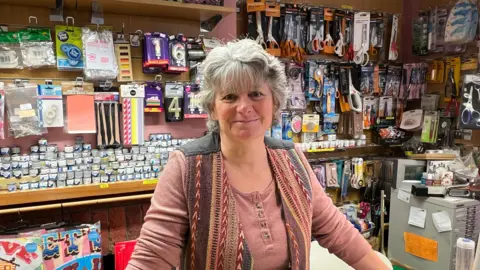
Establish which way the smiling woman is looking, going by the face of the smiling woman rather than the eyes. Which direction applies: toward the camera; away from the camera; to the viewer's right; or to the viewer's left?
toward the camera

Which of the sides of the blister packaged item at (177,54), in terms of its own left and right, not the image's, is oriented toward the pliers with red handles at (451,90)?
left

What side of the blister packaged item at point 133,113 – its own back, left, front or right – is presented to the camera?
front

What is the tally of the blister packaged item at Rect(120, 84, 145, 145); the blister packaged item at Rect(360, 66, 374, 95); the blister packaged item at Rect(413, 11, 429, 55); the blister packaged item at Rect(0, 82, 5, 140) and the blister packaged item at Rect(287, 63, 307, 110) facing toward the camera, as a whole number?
5

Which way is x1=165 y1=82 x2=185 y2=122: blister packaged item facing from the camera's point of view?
toward the camera

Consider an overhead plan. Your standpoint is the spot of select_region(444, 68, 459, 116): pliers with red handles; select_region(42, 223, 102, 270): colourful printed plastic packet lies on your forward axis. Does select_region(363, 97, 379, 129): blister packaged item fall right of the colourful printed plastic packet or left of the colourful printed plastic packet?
right

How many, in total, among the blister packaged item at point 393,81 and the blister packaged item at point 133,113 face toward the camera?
2

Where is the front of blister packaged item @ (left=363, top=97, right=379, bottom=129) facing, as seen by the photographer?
facing the viewer

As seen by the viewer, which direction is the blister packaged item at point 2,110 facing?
toward the camera

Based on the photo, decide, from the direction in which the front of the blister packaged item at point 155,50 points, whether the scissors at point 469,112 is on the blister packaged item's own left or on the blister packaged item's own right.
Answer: on the blister packaged item's own left

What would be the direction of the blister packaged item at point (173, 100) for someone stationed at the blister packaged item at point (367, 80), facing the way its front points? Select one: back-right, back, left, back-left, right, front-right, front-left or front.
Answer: front-right
